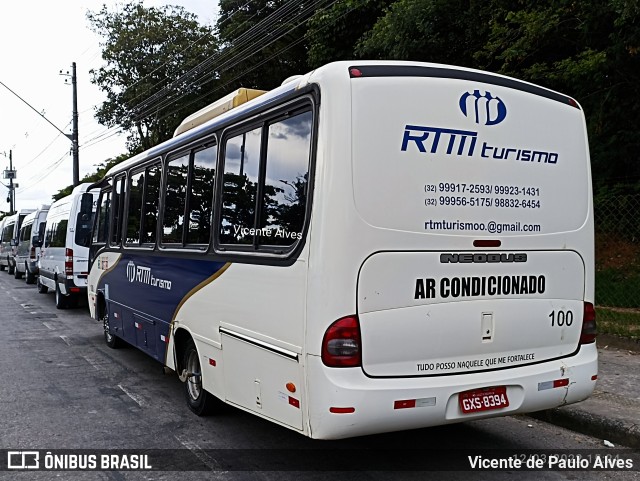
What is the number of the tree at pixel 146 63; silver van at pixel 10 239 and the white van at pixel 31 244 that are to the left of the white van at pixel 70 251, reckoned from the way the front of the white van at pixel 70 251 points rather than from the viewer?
0

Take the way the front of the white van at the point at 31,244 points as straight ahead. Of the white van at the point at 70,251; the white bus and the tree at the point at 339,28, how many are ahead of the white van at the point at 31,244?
0

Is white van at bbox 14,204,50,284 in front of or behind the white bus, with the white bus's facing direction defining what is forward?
in front

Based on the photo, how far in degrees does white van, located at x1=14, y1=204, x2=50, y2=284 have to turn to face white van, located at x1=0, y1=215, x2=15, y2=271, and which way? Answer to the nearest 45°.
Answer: approximately 45° to its right

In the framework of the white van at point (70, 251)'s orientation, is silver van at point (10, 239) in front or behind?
in front

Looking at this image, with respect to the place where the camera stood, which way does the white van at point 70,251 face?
facing away from the viewer and to the left of the viewer

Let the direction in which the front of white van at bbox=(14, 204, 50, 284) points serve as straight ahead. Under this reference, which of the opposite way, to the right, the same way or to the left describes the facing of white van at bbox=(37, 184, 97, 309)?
the same way

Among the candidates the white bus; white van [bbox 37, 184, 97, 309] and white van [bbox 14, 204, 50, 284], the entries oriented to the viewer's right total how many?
0

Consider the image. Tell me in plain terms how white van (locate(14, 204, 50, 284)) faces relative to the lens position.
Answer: facing away from the viewer and to the left of the viewer

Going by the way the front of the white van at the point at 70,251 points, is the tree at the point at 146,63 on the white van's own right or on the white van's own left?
on the white van's own right

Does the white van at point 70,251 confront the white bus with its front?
no

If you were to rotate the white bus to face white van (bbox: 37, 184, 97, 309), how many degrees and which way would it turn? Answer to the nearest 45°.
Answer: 0° — it already faces it

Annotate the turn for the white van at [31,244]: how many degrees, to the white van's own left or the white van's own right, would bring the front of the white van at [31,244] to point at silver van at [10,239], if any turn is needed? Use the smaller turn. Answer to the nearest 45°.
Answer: approximately 45° to the white van's own right
